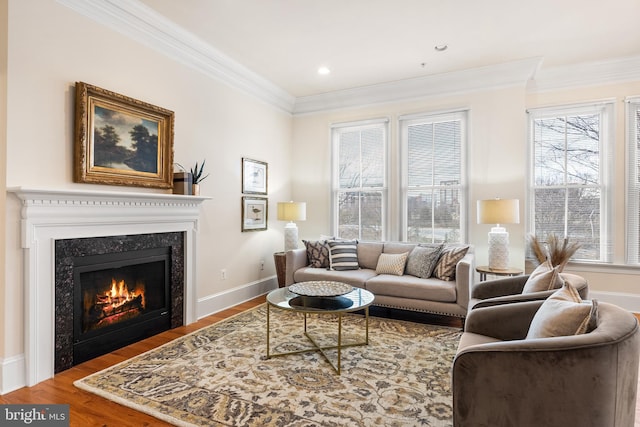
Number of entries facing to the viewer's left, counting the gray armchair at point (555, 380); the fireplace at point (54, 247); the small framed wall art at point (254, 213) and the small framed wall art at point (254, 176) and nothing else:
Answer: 1

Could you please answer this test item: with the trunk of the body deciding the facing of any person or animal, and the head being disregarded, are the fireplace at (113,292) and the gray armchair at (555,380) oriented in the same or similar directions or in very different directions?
very different directions

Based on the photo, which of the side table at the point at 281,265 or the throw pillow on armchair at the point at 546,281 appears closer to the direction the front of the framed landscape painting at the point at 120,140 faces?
the throw pillow on armchair

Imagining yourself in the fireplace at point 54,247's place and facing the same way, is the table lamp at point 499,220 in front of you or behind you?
in front

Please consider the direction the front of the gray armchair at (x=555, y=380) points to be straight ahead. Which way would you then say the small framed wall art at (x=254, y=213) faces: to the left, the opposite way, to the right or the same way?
the opposite way

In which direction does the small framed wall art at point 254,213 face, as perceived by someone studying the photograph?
facing the viewer and to the right of the viewer

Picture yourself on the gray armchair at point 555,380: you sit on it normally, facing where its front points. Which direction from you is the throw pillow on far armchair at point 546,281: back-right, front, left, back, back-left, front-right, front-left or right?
right

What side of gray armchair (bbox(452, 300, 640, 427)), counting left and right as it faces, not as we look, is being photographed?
left

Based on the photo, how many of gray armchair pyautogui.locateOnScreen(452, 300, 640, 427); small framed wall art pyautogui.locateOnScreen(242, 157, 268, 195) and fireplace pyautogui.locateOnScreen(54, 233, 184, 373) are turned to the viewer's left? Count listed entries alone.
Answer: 1

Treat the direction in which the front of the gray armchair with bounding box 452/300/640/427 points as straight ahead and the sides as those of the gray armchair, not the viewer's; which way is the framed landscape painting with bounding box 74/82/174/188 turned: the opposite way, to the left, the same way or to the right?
the opposite way

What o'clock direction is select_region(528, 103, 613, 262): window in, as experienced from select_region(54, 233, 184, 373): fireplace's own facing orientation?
The window is roughly at 11 o'clock from the fireplace.

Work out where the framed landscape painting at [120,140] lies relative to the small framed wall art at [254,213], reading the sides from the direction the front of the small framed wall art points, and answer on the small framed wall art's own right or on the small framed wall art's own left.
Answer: on the small framed wall art's own right

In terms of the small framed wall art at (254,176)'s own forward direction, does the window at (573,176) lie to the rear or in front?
in front
